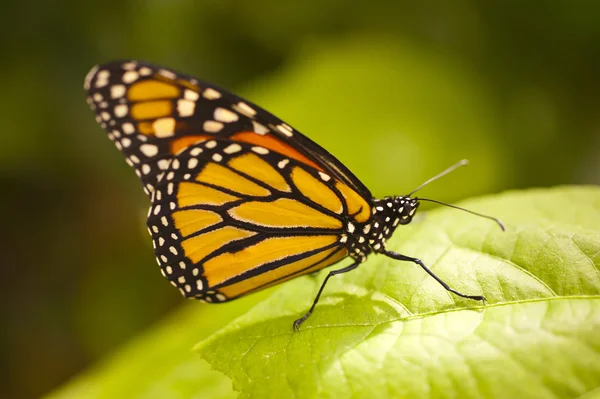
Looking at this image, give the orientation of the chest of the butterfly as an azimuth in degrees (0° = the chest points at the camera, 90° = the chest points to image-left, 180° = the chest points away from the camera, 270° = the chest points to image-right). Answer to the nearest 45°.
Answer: approximately 270°
